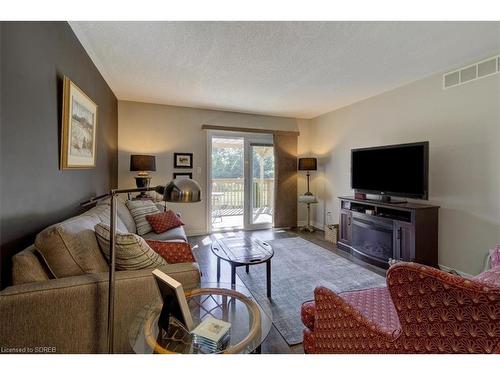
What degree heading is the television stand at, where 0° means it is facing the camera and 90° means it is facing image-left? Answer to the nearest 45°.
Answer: approximately 45°

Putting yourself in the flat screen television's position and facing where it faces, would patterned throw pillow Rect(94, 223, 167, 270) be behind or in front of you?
in front

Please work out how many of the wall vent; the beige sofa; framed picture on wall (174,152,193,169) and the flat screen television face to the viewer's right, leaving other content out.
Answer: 1

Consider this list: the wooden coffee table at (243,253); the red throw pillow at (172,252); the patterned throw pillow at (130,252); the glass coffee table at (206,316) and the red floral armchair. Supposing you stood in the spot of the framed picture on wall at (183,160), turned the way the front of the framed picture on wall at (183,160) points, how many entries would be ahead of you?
5

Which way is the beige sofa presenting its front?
to the viewer's right

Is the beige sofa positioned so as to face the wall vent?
yes

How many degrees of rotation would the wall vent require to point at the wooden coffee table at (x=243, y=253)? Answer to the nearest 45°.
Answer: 0° — it already faces it

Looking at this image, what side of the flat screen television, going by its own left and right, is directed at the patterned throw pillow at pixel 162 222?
front

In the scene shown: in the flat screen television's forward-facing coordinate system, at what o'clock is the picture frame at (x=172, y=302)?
The picture frame is roughly at 11 o'clock from the flat screen television.

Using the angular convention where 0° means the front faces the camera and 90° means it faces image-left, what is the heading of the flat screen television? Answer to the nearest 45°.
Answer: approximately 45°

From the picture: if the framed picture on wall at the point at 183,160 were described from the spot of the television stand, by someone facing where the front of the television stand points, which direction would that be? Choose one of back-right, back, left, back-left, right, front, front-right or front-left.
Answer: front-right
